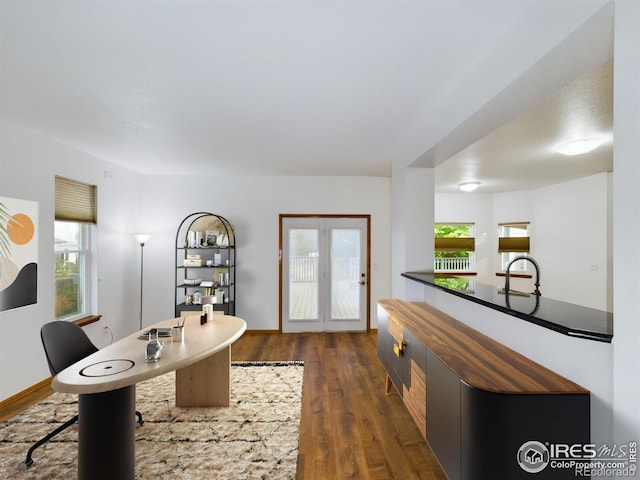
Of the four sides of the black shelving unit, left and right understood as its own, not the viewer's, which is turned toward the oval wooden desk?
front

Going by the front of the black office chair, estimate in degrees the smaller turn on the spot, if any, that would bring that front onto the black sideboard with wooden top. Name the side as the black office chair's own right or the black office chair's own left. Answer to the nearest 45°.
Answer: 0° — it already faces it

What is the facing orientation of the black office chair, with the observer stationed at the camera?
facing the viewer and to the right of the viewer

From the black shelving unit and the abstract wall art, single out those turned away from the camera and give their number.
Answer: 0

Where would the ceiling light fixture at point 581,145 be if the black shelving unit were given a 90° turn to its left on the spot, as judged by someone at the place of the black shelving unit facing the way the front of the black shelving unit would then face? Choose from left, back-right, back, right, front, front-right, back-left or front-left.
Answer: front-right

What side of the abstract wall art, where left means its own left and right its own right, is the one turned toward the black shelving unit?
left

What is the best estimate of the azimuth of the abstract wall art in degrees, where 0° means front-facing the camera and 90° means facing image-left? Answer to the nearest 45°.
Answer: approximately 315°

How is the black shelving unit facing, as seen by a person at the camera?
facing the viewer

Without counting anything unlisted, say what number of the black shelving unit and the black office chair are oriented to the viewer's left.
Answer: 0

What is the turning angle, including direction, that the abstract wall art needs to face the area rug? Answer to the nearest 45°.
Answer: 0° — it already faces it
